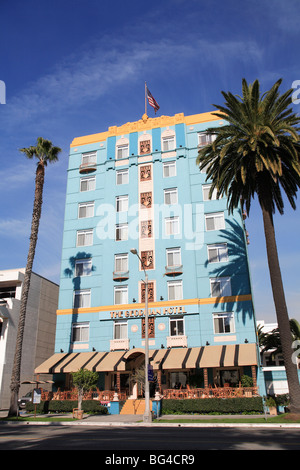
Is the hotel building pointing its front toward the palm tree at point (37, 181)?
no

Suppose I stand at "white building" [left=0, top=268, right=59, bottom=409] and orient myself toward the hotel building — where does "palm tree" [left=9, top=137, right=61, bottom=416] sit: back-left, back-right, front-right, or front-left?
front-right

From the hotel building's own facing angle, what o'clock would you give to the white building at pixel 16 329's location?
The white building is roughly at 4 o'clock from the hotel building.

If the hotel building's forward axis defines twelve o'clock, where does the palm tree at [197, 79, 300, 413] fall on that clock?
The palm tree is roughly at 11 o'clock from the hotel building.

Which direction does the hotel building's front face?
toward the camera
